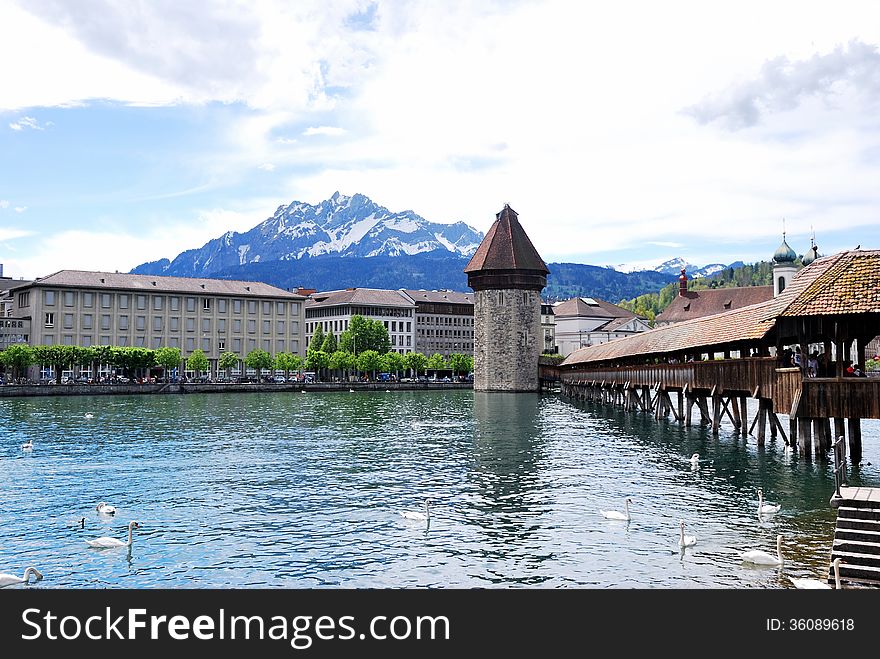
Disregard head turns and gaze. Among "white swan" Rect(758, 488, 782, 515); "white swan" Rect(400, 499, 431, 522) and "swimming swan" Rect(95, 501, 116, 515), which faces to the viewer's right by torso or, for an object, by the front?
"white swan" Rect(400, 499, 431, 522)

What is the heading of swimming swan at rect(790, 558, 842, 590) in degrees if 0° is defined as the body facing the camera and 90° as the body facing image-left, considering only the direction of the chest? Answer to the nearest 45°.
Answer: approximately 270°

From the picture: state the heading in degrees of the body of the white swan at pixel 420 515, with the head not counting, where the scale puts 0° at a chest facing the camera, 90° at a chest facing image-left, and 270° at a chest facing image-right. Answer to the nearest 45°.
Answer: approximately 270°

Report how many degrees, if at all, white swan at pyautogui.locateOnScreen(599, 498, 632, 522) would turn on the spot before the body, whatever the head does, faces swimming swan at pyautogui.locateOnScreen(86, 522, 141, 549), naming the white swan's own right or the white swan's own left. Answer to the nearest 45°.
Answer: approximately 135° to the white swan's own right

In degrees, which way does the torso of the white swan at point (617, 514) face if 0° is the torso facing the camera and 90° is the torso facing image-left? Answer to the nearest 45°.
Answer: approximately 270°

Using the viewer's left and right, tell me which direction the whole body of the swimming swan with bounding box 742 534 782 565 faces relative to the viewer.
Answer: facing to the right of the viewer

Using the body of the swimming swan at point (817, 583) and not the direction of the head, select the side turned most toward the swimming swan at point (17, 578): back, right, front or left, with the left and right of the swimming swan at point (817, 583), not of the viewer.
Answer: back

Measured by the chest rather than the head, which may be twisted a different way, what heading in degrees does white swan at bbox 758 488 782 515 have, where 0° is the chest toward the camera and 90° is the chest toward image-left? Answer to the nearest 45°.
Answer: approximately 90°

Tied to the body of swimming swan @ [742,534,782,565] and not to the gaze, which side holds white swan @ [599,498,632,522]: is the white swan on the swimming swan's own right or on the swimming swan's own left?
on the swimming swan's own left

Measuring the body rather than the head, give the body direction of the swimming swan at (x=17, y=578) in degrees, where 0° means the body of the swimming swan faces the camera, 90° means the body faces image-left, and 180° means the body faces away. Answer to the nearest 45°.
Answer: approximately 270°
